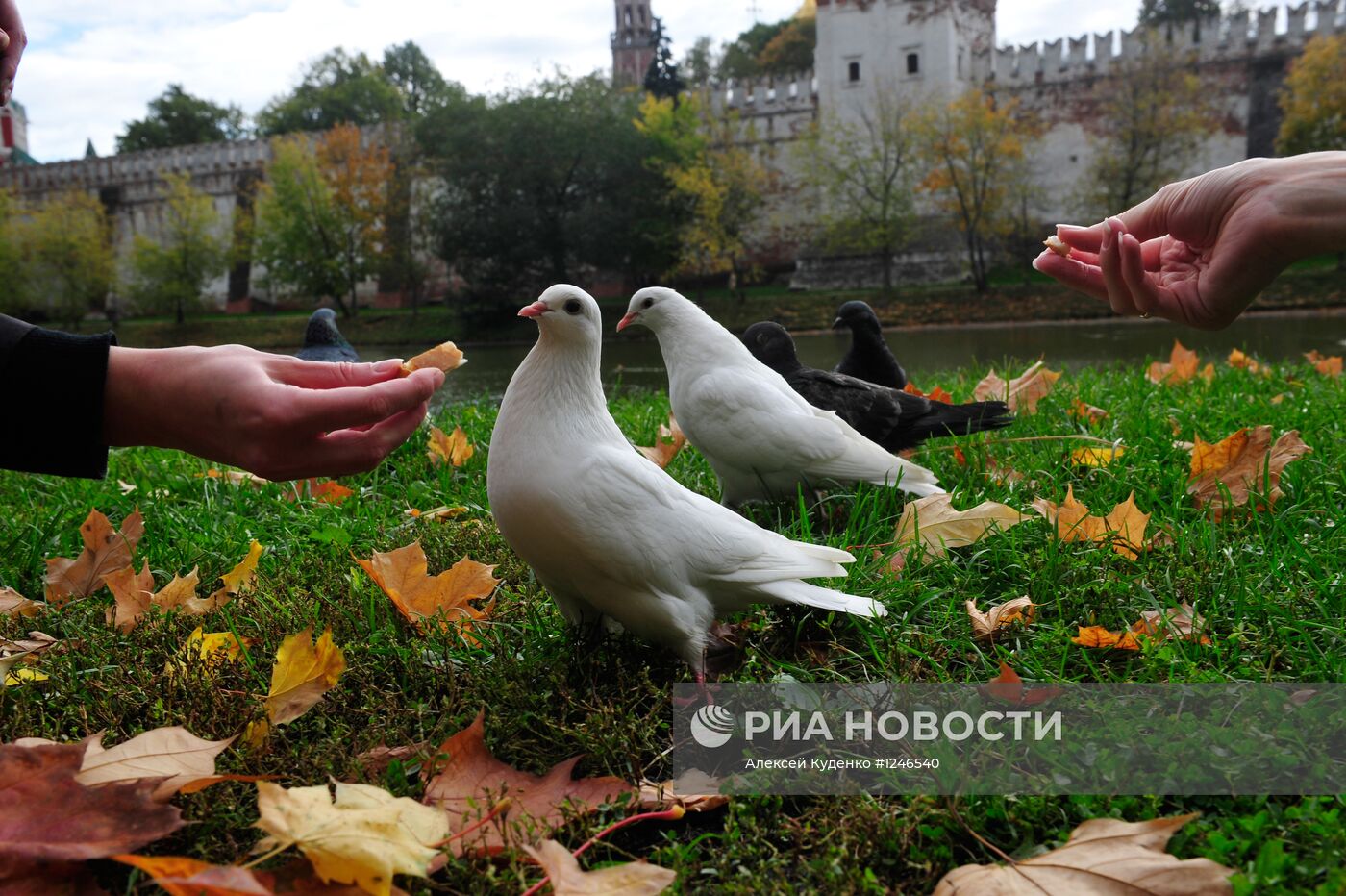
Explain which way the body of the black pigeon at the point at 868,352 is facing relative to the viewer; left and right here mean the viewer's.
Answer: facing to the left of the viewer

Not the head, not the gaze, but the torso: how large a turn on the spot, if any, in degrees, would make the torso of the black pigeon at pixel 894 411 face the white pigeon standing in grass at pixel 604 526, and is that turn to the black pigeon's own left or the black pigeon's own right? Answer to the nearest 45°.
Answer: approximately 90° to the black pigeon's own left

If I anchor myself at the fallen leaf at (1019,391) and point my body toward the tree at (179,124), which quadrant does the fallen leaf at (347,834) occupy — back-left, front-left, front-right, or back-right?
back-left

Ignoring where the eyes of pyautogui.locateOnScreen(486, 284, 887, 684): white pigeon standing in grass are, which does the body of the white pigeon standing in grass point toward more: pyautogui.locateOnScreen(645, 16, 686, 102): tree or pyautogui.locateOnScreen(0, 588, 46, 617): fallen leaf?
the fallen leaf

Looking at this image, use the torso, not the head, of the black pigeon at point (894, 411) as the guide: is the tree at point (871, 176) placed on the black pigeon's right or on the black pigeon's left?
on the black pigeon's right

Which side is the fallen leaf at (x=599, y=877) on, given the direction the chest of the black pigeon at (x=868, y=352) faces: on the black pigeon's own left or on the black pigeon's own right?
on the black pigeon's own left

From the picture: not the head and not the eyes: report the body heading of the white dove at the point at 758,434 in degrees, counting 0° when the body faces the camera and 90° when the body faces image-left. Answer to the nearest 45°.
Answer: approximately 90°

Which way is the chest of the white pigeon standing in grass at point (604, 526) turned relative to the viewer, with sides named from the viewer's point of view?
facing to the left of the viewer

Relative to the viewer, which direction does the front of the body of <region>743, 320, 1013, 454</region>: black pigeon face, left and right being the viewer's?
facing to the left of the viewer
